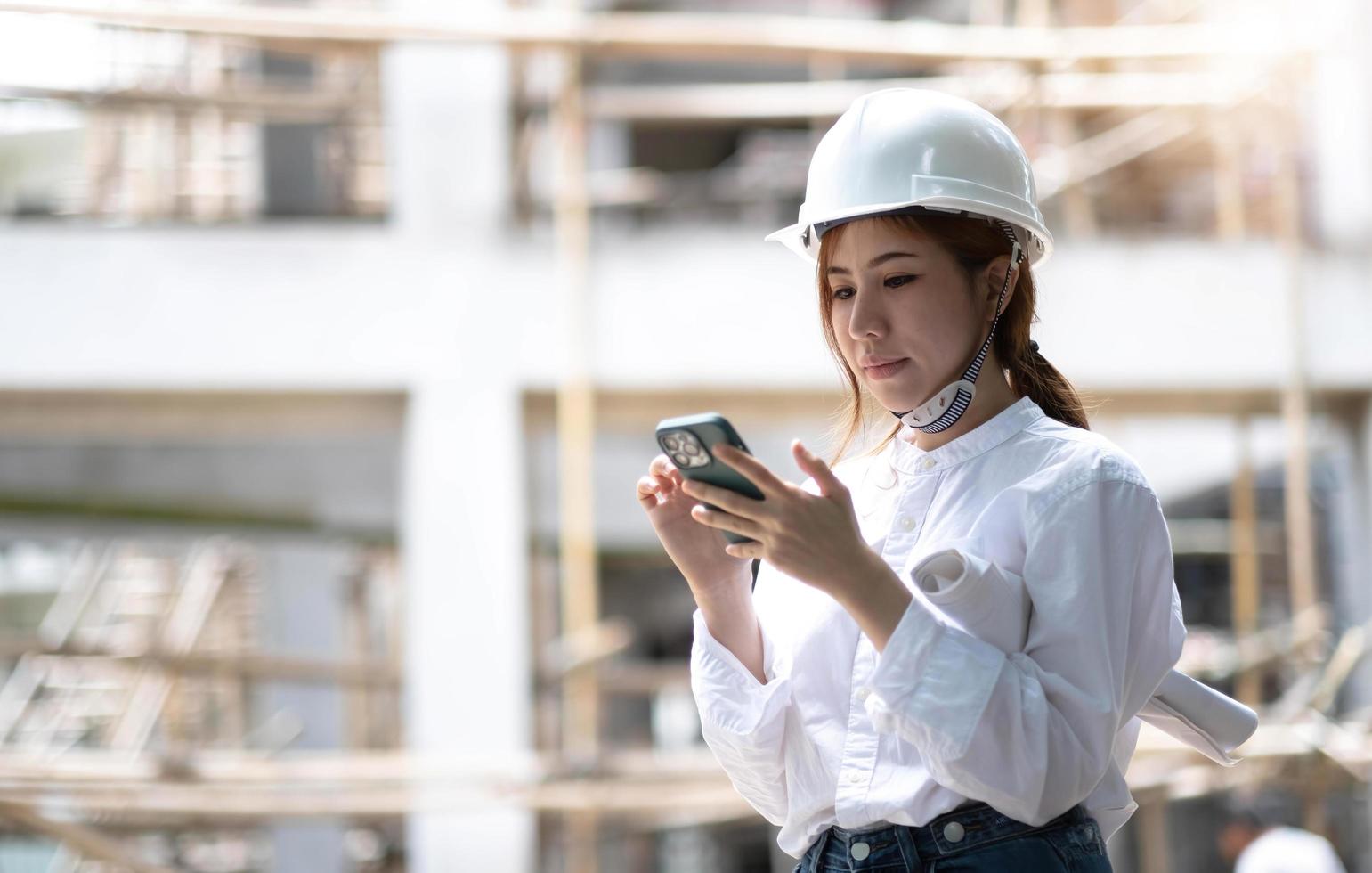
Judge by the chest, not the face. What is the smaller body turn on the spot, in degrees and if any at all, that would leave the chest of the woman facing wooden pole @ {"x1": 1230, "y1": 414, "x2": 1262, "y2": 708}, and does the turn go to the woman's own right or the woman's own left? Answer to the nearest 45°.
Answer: approximately 135° to the woman's own right

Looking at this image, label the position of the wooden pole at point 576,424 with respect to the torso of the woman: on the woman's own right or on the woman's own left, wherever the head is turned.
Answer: on the woman's own right

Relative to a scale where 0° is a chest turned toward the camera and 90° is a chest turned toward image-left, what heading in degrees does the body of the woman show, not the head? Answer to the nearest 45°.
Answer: approximately 45°

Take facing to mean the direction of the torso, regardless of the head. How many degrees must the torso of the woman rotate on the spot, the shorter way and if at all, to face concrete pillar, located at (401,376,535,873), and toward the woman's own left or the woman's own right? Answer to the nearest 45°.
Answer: approximately 90° to the woman's own right

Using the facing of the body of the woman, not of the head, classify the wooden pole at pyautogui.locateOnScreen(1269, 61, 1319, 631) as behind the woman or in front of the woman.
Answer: behind
